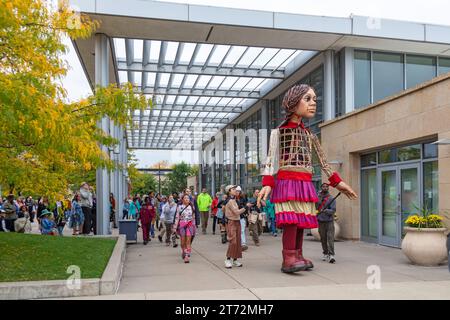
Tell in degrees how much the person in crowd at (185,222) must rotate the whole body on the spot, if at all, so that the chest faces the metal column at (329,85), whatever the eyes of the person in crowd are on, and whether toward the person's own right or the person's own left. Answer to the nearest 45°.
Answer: approximately 135° to the person's own left

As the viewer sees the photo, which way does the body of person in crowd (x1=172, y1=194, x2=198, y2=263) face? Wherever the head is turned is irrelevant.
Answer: toward the camera

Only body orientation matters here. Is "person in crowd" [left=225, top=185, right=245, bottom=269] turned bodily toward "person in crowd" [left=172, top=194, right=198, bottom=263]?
no

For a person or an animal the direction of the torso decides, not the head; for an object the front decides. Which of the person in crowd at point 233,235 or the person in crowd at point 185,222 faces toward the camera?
the person in crowd at point 185,222

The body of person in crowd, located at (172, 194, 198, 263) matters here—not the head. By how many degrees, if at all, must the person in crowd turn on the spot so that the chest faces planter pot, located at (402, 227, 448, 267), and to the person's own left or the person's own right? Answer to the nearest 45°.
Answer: approximately 45° to the person's own left

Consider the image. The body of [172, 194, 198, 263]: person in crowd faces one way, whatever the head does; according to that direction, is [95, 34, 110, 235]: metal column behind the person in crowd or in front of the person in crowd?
behind

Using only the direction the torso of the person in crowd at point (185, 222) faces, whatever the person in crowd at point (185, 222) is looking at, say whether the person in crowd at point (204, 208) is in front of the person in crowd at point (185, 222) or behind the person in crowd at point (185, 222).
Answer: behind

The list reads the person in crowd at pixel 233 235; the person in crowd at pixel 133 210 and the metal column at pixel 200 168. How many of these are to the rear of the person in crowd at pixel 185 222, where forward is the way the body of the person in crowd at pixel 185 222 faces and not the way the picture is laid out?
2

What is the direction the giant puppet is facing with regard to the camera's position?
facing the viewer and to the right of the viewer
